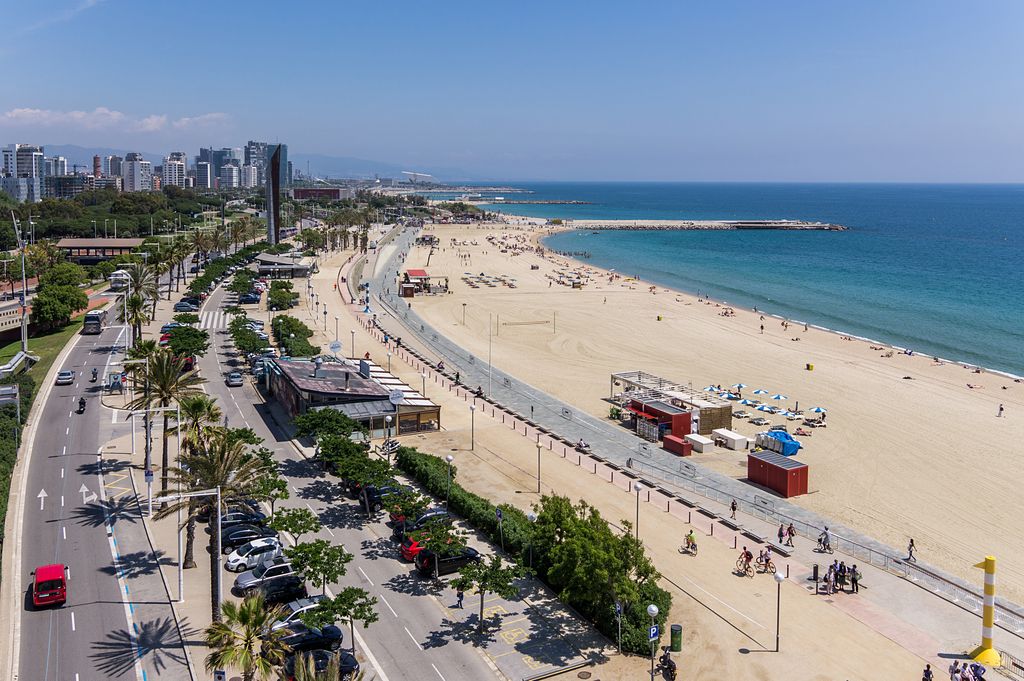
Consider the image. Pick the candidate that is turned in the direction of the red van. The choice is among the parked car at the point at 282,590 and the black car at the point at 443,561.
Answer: the parked car

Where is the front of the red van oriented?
away from the camera

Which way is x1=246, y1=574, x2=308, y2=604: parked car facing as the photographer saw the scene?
facing to the left of the viewer

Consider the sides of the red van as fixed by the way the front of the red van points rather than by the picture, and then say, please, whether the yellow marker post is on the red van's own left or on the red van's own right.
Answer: on the red van's own right

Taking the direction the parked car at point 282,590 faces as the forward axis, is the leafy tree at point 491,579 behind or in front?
behind

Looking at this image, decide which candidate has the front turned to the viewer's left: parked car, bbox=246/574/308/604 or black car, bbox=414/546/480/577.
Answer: the parked car

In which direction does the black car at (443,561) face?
to the viewer's right

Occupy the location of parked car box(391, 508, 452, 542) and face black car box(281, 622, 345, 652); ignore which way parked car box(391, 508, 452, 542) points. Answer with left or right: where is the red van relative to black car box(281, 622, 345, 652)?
right

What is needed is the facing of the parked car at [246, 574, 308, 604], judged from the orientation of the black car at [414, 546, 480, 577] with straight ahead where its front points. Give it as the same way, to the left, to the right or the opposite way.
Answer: the opposite way

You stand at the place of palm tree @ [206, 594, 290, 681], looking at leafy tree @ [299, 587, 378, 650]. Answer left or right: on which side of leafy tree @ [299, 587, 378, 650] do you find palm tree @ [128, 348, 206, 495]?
left
